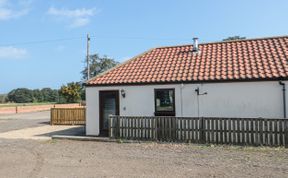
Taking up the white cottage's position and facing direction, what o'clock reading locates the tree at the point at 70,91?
The tree is roughly at 5 o'clock from the white cottage.

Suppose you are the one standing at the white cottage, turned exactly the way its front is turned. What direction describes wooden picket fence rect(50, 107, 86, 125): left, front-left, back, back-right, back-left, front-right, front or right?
back-right

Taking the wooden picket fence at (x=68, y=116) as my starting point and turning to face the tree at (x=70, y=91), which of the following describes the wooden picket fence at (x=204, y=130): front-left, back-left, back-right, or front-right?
back-right

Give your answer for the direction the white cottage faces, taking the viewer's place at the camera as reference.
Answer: facing the viewer

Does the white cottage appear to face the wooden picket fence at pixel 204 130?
yes
